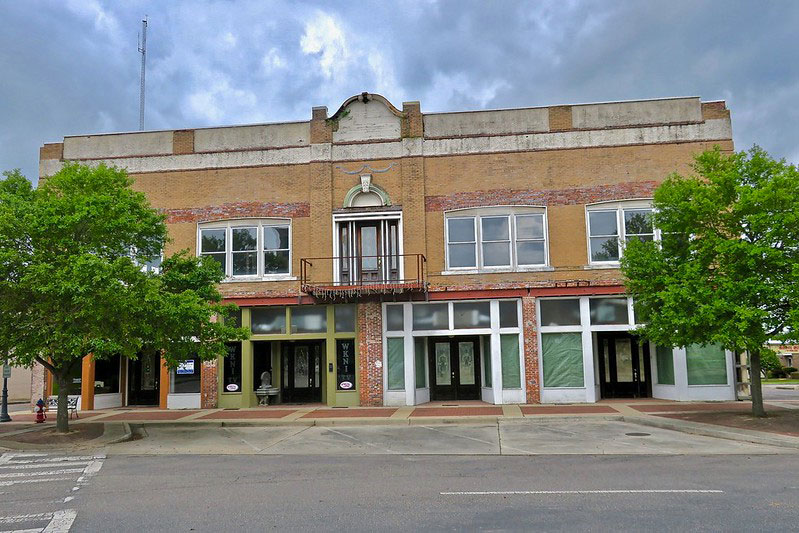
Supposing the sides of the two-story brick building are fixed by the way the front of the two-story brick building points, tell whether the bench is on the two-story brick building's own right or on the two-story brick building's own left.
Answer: on the two-story brick building's own right

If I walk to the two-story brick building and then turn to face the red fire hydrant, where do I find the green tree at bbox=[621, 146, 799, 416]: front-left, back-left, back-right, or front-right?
back-left

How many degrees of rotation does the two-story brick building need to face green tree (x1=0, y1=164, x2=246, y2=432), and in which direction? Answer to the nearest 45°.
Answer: approximately 45° to its right

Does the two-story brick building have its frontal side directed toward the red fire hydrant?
no

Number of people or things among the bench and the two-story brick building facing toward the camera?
2

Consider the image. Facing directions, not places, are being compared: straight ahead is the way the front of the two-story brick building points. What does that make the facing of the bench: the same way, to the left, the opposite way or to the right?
the same way

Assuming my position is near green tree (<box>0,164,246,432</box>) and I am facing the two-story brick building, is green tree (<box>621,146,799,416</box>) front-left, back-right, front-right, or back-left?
front-right

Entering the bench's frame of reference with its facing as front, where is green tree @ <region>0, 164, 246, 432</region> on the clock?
The green tree is roughly at 12 o'clock from the bench.

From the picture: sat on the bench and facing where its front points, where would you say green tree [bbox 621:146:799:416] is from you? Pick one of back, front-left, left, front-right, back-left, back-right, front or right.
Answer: front-left

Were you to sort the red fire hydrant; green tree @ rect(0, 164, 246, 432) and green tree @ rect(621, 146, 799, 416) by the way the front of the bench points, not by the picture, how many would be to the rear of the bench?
0

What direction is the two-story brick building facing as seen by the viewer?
toward the camera
